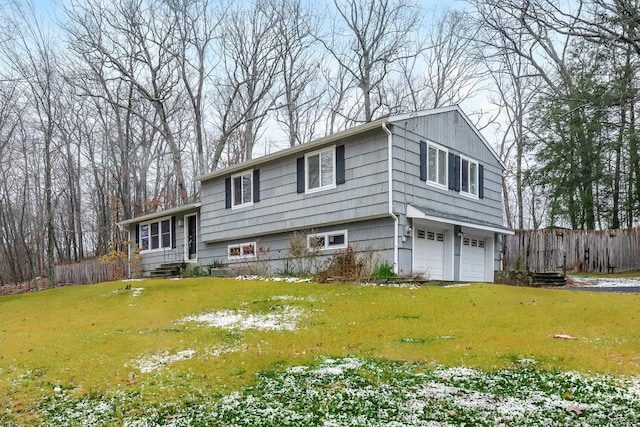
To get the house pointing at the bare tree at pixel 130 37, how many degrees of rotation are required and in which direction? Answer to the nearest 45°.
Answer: approximately 90° to its right

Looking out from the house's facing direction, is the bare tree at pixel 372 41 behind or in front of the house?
behind

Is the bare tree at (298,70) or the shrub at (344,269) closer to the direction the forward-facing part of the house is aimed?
the shrub

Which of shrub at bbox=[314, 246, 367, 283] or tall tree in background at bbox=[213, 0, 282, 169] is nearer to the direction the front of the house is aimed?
the shrub
